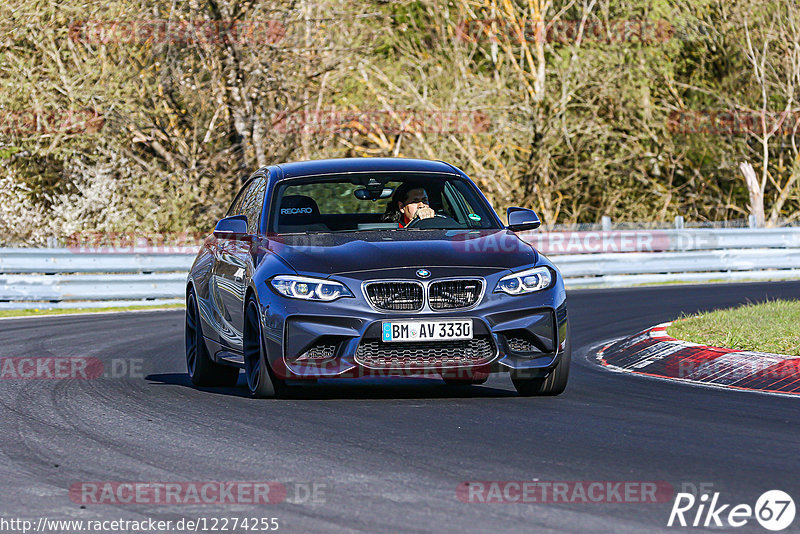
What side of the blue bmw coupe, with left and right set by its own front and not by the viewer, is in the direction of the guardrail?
back

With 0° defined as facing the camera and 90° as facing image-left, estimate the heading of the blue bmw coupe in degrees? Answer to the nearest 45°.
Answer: approximately 0°
